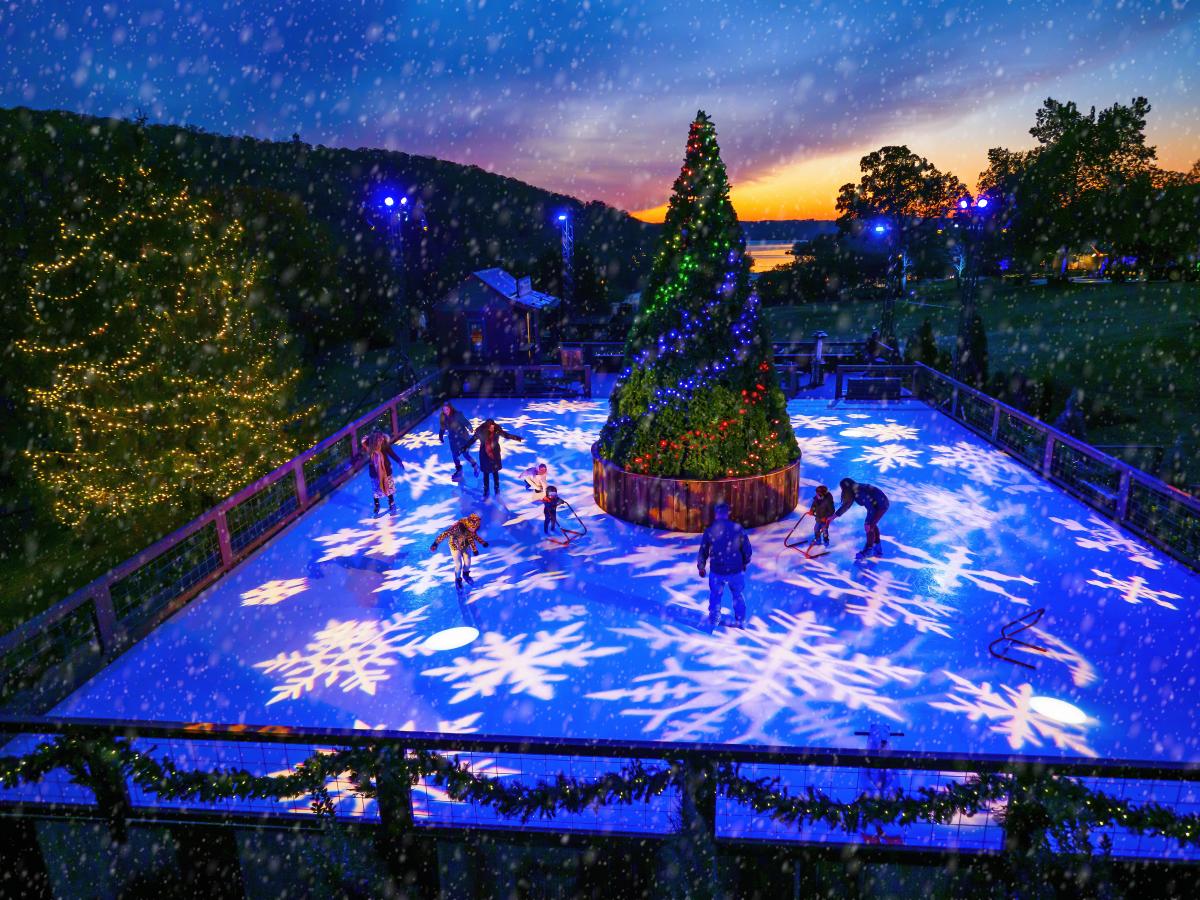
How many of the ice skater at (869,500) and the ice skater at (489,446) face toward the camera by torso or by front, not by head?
1

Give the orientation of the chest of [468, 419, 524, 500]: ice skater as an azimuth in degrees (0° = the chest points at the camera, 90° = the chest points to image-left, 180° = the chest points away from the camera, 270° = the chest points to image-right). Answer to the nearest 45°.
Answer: approximately 0°

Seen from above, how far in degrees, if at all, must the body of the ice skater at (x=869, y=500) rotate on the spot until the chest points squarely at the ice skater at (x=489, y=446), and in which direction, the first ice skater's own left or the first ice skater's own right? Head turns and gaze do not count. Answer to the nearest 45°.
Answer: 0° — they already face them

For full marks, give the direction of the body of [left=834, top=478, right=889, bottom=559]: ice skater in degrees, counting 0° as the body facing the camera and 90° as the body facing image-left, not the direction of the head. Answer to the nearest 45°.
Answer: approximately 90°

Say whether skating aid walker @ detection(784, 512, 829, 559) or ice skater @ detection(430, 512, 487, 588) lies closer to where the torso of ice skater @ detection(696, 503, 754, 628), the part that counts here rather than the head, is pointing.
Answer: the skating aid walker

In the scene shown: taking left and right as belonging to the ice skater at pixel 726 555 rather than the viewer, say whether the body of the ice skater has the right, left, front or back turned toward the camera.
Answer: back

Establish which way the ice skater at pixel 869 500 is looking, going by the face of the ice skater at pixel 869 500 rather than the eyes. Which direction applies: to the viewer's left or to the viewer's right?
to the viewer's left

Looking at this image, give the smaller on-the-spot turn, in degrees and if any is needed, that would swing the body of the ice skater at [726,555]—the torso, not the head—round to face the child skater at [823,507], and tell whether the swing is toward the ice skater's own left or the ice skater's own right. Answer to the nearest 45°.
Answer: approximately 45° to the ice skater's own right

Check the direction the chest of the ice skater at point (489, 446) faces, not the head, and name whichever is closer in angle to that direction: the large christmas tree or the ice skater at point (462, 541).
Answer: the ice skater

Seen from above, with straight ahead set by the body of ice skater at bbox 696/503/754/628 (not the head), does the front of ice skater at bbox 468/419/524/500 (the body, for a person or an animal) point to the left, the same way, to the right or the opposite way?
the opposite way

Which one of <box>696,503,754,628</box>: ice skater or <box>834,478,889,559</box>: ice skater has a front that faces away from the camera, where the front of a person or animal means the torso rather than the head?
<box>696,503,754,628</box>: ice skater
